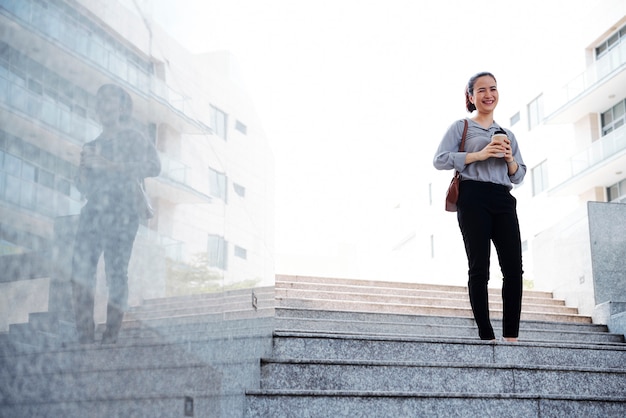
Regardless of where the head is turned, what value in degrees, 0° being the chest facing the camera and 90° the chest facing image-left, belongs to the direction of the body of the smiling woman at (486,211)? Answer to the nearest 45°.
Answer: approximately 315°

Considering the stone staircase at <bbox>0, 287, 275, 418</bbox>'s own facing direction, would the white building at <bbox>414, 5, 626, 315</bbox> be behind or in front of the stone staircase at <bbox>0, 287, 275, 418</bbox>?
behind

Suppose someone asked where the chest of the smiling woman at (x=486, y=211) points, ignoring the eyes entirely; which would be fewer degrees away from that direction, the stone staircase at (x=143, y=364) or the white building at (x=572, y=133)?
the stone staircase

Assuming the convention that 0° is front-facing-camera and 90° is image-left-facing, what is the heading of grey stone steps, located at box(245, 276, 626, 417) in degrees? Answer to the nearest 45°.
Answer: approximately 0°

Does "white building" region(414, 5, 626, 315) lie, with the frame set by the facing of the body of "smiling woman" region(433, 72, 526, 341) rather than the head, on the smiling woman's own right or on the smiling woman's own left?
on the smiling woman's own left

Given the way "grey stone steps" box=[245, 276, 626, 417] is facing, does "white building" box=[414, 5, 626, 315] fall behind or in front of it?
behind

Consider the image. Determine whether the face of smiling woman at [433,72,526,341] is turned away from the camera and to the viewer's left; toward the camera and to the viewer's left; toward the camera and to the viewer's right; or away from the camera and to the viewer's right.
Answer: toward the camera and to the viewer's right
